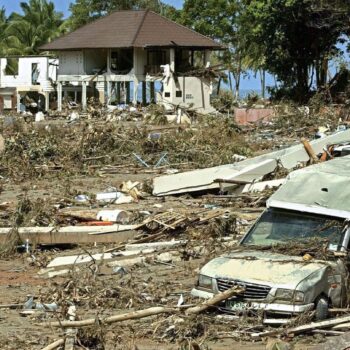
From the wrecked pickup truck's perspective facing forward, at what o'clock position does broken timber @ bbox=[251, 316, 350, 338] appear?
The broken timber is roughly at 10 o'clock from the wrecked pickup truck.

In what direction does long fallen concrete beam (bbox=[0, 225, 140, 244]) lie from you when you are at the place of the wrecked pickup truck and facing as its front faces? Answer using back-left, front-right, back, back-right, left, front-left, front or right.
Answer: right

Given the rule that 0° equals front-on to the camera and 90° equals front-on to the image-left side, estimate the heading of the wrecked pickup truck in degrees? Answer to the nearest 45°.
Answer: approximately 45°

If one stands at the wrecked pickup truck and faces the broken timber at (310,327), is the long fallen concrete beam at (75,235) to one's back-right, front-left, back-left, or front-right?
back-right
